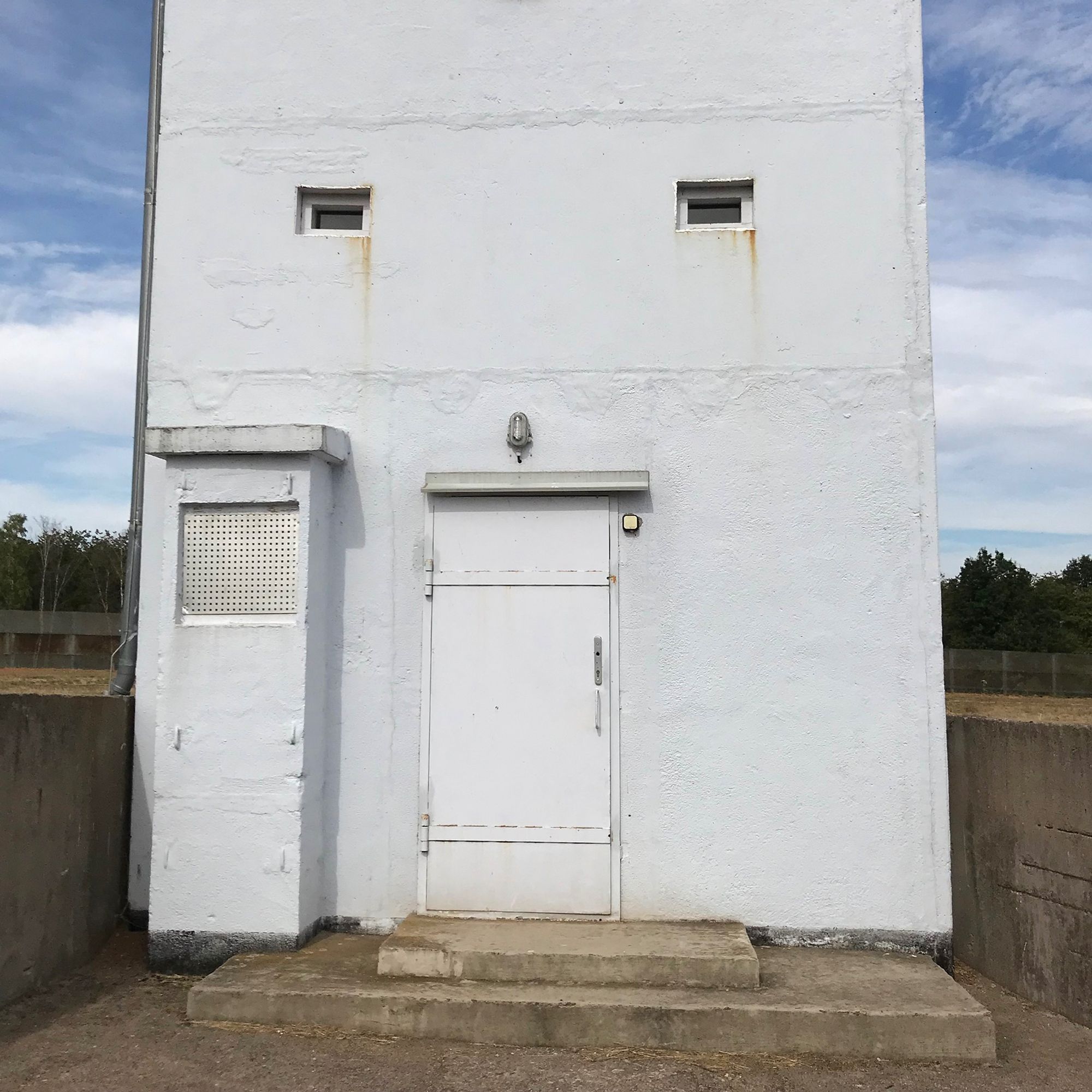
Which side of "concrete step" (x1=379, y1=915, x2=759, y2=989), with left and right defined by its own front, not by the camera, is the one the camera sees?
front

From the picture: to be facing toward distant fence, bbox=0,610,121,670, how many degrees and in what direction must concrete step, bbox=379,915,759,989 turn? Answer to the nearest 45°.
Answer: approximately 135° to its right

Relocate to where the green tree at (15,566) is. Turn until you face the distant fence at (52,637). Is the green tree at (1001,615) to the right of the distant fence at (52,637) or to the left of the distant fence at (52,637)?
left

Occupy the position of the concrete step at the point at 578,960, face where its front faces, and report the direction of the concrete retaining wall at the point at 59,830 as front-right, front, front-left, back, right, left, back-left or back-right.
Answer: right

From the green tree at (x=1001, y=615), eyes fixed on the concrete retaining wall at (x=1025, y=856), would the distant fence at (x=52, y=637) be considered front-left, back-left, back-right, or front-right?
front-right

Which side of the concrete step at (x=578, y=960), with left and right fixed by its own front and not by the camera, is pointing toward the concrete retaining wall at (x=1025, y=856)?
left

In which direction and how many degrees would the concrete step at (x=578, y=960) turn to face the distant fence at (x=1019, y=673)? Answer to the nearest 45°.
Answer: approximately 135° to its left

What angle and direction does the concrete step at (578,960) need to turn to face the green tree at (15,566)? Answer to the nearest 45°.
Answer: approximately 135° to its right

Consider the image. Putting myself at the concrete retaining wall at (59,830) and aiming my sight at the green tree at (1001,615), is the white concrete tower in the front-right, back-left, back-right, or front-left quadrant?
front-right
